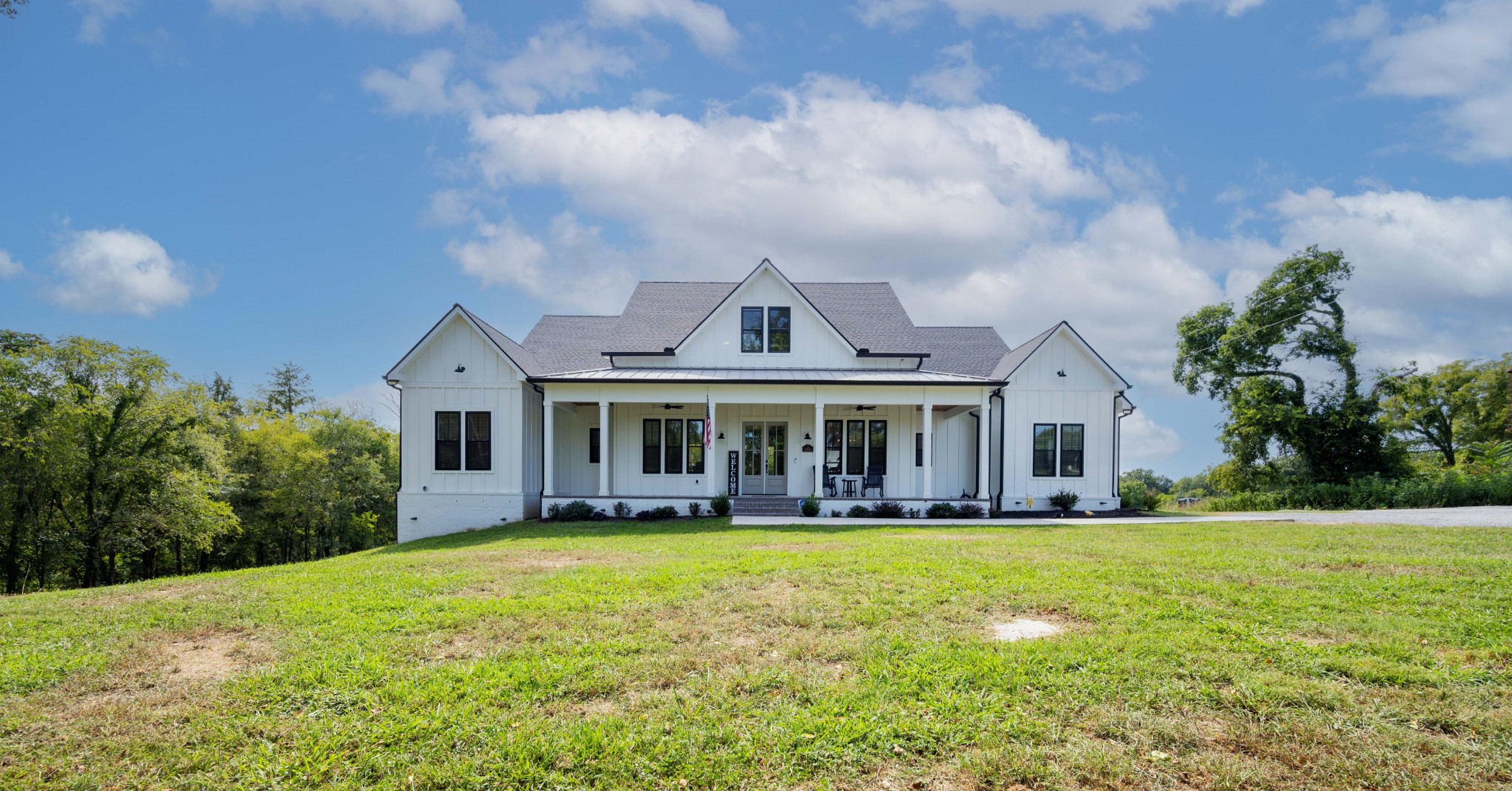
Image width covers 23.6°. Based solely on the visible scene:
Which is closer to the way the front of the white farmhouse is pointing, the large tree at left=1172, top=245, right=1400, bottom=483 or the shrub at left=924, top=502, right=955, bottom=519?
the shrub

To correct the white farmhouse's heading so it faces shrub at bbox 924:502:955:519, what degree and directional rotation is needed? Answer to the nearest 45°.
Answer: approximately 45° to its left

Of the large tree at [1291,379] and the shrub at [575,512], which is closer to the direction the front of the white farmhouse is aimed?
the shrub

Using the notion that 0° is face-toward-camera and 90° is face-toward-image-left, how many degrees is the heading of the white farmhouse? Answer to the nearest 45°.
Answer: approximately 0°
